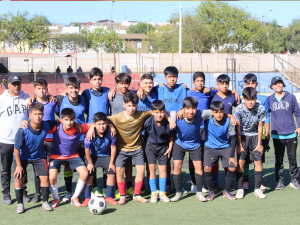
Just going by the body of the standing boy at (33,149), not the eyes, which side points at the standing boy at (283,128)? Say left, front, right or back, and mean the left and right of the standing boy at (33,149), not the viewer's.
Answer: left

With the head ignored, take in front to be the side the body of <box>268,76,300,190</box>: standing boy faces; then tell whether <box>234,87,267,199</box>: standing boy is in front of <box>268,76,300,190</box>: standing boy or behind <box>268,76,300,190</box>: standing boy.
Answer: in front

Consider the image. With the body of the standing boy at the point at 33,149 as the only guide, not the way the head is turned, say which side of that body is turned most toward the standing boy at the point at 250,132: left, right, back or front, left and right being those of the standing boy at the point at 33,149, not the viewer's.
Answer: left

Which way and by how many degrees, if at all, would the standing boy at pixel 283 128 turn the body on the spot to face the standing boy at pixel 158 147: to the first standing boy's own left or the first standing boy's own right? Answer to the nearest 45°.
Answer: approximately 45° to the first standing boy's own right

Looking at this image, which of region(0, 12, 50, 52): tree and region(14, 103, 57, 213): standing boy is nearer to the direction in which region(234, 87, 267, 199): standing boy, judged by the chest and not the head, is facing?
the standing boy

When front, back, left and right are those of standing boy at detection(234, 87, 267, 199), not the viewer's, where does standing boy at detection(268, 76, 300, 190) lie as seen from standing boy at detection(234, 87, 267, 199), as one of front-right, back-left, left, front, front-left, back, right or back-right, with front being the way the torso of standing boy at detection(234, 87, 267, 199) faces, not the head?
back-left

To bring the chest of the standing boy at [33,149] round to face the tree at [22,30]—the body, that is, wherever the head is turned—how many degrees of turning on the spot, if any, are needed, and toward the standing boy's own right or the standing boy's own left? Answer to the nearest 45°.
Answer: approximately 180°

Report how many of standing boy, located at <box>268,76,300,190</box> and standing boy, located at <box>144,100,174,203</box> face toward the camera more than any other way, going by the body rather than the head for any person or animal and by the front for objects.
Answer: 2

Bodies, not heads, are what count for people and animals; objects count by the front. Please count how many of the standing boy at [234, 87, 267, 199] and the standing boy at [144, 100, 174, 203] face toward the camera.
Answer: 2

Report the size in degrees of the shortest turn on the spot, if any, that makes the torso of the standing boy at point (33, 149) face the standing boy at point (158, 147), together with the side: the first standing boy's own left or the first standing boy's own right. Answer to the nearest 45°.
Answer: approximately 90° to the first standing boy's own left

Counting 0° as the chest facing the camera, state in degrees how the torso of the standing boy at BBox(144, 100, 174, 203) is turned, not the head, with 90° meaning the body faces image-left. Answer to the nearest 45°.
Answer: approximately 0°

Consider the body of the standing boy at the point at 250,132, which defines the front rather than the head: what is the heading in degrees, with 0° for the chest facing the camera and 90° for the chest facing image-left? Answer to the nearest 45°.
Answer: approximately 0°
